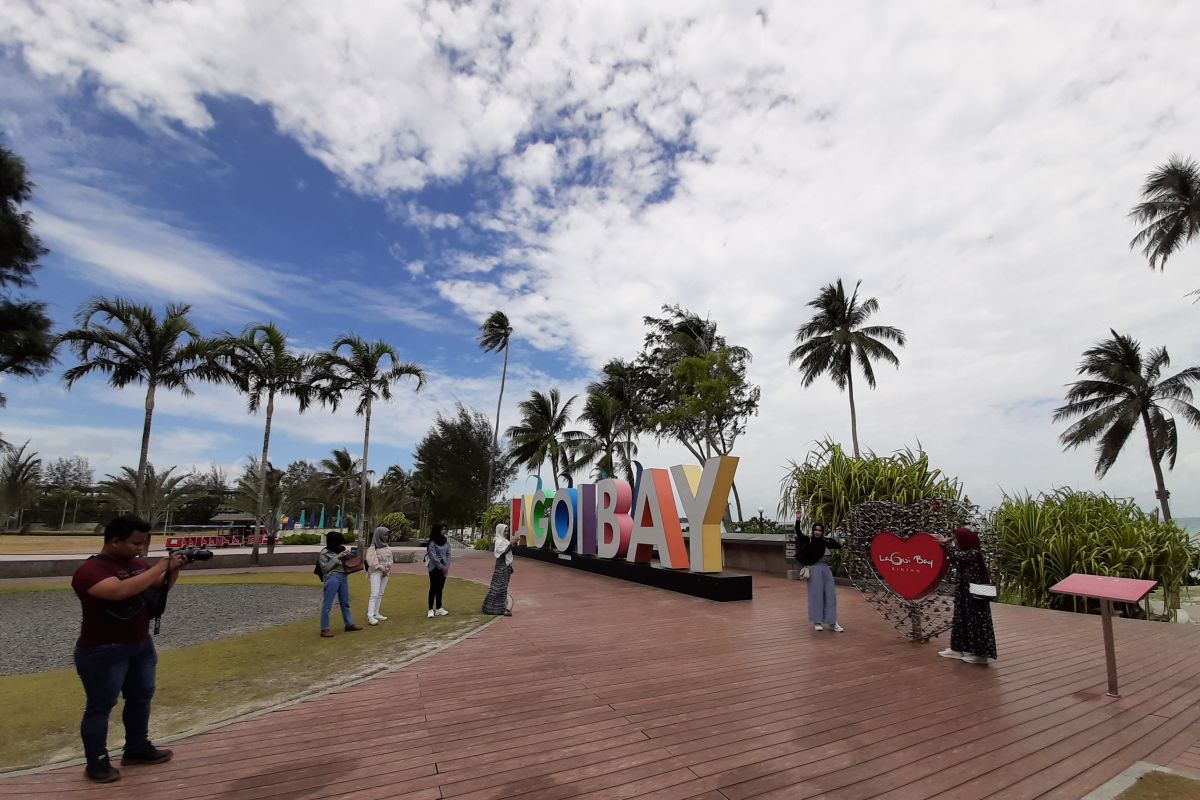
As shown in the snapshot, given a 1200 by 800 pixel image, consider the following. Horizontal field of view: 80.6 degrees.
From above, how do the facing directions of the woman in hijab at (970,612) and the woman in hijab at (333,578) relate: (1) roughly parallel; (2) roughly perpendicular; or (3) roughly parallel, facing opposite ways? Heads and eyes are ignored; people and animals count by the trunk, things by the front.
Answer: roughly parallel, facing opposite ways

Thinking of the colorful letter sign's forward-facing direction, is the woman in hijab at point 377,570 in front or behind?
in front

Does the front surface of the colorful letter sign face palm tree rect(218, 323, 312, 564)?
no

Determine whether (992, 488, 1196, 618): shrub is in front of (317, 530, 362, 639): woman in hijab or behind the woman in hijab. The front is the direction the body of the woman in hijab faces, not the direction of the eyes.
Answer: in front

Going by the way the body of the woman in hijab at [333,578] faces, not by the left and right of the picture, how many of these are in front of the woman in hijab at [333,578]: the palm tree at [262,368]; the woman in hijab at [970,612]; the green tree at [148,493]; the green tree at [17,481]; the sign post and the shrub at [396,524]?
2

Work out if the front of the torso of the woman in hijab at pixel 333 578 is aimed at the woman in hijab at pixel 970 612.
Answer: yes

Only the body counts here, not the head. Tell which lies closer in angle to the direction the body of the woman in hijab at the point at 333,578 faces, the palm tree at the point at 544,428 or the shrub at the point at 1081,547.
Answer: the shrub

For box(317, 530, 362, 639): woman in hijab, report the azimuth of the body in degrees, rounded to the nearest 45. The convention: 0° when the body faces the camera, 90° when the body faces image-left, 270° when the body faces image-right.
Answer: approximately 315°

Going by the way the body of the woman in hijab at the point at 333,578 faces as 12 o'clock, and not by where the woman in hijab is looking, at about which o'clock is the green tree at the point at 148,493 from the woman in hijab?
The green tree is roughly at 7 o'clock from the woman in hijab.

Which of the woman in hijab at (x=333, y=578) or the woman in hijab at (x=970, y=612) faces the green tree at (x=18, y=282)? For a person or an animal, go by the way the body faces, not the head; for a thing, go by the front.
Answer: the woman in hijab at (x=970, y=612)

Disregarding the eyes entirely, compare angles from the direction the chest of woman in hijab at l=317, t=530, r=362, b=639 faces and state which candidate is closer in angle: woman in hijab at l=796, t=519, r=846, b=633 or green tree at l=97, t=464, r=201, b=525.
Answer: the woman in hijab

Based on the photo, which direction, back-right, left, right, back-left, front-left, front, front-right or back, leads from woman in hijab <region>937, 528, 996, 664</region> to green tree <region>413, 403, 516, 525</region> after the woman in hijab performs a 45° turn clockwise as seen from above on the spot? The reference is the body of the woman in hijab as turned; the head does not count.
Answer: front
